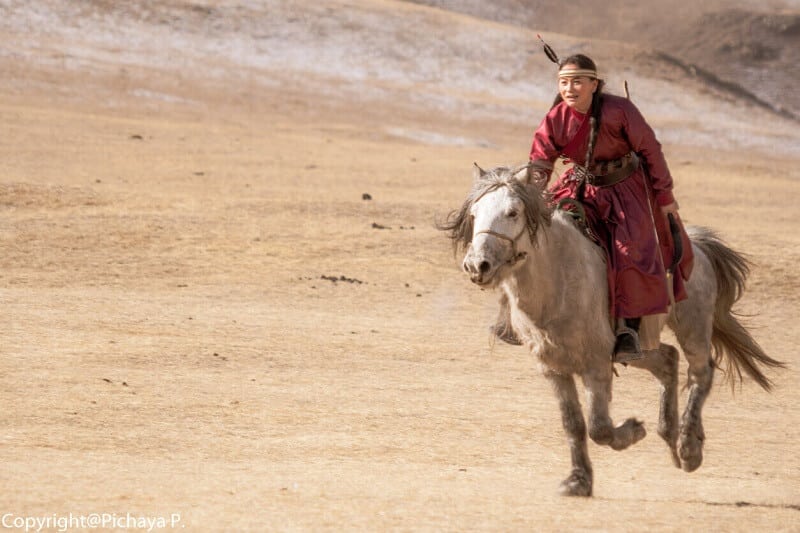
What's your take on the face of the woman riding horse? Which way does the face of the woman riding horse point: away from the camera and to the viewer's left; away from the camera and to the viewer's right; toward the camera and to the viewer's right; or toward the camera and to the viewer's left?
toward the camera and to the viewer's left

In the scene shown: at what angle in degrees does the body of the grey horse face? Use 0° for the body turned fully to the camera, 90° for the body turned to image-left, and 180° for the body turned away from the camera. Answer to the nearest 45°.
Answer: approximately 45°

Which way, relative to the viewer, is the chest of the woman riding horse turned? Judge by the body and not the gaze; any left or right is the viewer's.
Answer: facing the viewer and to the left of the viewer
